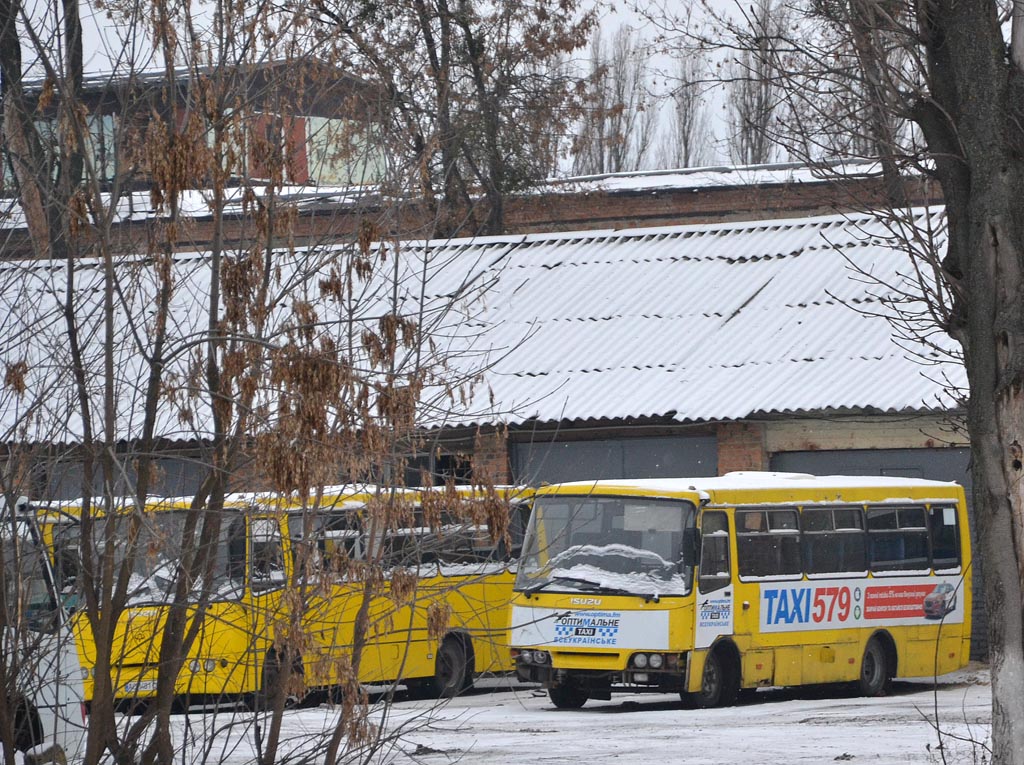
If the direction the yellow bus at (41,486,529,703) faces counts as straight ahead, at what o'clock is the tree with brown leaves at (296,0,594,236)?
The tree with brown leaves is roughly at 5 o'clock from the yellow bus.

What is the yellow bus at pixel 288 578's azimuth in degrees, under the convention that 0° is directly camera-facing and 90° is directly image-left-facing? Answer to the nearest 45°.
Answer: approximately 45°

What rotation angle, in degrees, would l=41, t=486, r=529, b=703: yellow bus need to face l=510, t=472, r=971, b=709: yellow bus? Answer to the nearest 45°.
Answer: approximately 180°

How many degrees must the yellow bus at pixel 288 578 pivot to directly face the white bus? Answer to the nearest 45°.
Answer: approximately 45° to its right

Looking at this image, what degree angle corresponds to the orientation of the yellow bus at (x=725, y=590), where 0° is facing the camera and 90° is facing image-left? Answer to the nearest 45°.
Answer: approximately 45°

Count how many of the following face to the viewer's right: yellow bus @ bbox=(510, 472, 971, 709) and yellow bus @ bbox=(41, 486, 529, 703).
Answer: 0
